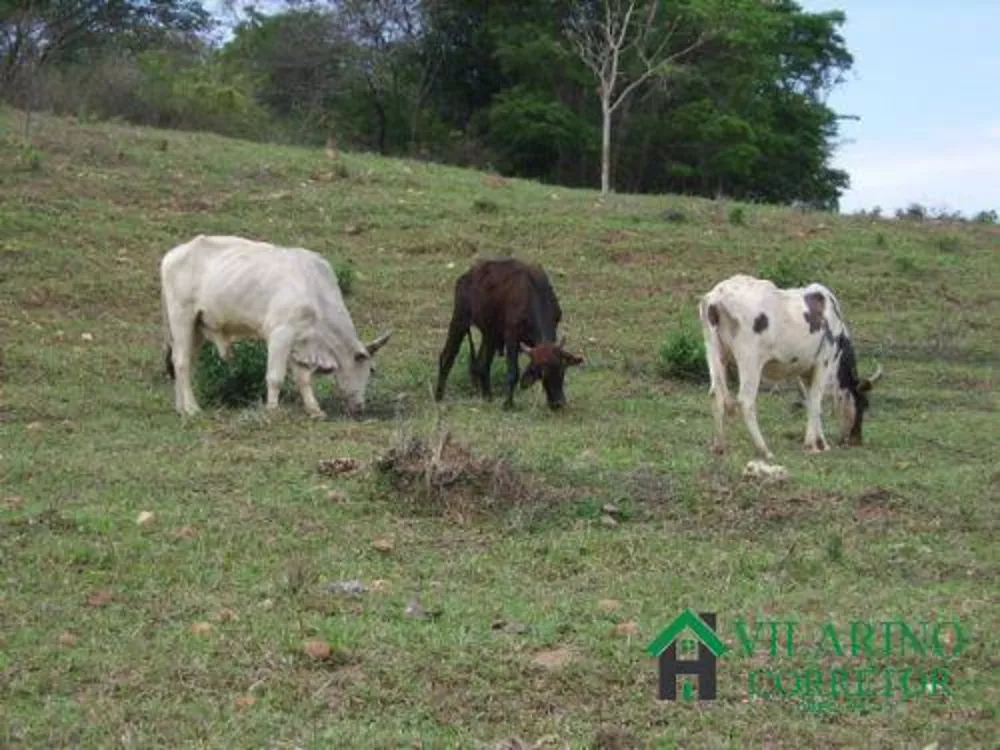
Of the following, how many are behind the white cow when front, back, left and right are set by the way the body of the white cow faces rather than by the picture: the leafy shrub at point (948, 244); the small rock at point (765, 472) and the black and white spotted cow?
0

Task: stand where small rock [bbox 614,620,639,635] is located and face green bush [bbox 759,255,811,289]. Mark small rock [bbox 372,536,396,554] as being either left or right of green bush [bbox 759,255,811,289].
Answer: left

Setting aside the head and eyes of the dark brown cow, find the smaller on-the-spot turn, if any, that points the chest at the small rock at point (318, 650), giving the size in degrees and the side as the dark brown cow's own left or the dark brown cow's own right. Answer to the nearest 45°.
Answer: approximately 45° to the dark brown cow's own right

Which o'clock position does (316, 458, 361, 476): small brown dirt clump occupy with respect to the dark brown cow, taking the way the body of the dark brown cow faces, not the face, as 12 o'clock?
The small brown dirt clump is roughly at 2 o'clock from the dark brown cow.

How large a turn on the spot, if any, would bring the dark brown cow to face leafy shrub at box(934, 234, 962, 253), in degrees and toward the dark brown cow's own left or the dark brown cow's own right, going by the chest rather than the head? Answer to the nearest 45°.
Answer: approximately 90° to the dark brown cow's own left

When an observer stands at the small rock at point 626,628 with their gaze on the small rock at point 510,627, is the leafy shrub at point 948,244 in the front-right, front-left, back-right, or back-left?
back-right

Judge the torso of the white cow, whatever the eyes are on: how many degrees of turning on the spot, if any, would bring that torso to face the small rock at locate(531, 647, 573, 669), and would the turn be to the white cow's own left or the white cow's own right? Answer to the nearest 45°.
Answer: approximately 90° to the white cow's own right

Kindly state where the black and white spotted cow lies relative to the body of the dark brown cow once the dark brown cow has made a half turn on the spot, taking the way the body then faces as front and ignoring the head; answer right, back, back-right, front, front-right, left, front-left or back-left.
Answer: back

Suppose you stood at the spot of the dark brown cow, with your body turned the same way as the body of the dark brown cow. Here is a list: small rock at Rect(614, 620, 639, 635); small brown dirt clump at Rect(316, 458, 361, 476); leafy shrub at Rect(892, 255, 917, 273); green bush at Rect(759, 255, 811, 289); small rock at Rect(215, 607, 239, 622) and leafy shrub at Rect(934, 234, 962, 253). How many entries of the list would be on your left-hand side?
3

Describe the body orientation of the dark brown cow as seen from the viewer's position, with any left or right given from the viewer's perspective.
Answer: facing the viewer and to the right of the viewer

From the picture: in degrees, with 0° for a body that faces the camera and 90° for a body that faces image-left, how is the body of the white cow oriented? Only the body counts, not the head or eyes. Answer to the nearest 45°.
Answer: approximately 270°

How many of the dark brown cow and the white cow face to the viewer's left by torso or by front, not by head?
0

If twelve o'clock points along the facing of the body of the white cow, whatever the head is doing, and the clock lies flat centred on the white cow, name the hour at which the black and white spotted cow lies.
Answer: The black and white spotted cow is roughly at 1 o'clock from the white cow.

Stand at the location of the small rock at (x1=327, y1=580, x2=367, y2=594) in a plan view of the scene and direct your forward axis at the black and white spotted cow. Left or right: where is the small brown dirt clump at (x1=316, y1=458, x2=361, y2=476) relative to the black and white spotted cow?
left

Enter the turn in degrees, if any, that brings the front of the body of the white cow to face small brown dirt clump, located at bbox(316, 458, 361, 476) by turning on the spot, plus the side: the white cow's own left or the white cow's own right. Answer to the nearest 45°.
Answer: approximately 90° to the white cow's own right

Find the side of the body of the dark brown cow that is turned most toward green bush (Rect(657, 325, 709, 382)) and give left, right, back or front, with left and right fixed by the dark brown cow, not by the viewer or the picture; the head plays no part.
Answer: left

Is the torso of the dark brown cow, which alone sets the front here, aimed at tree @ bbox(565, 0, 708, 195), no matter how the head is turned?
no

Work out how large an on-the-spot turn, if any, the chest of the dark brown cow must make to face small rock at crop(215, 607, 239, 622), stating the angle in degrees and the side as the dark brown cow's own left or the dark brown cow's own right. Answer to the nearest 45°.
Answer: approximately 45° to the dark brown cow's own right

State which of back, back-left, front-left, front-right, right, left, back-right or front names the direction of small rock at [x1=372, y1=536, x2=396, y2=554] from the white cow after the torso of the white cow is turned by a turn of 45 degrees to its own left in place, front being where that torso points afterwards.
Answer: back-right
